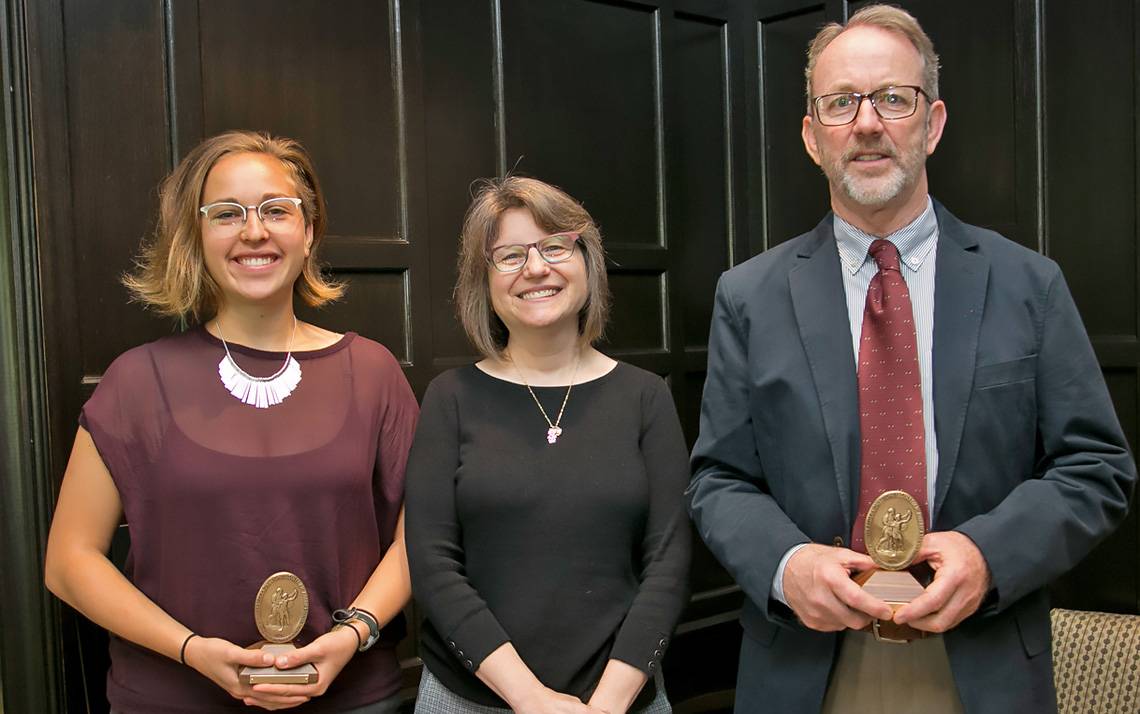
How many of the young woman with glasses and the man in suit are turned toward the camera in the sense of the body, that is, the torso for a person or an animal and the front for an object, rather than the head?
2

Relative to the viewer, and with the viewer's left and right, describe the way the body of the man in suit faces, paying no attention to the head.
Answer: facing the viewer

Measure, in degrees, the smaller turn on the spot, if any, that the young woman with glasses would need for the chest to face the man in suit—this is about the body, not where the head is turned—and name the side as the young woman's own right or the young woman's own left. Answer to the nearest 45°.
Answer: approximately 45° to the young woman's own left

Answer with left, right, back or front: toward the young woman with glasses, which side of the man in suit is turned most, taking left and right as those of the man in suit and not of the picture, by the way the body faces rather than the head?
right

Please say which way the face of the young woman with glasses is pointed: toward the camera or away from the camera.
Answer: toward the camera

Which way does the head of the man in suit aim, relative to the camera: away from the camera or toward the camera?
toward the camera

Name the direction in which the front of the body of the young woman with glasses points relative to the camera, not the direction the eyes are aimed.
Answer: toward the camera
